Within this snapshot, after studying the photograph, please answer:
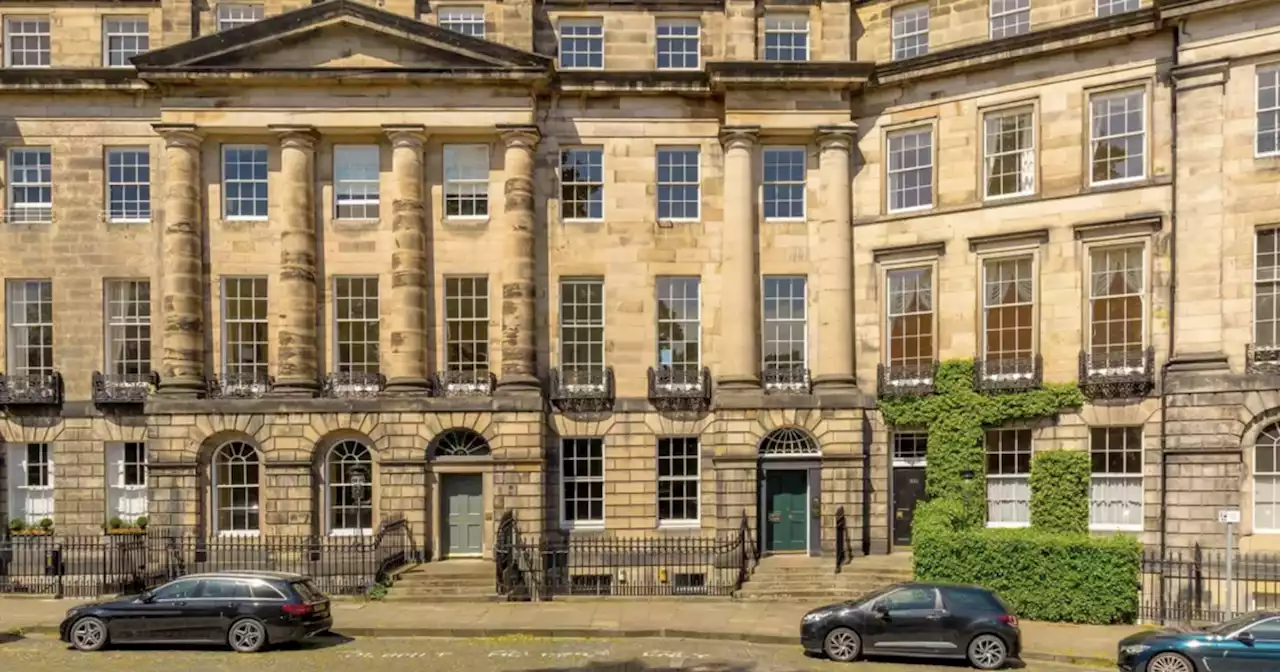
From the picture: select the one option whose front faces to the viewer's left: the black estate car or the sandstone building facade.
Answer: the black estate car

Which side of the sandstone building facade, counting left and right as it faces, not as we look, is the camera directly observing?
front

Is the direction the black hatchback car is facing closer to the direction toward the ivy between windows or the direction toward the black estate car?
the black estate car

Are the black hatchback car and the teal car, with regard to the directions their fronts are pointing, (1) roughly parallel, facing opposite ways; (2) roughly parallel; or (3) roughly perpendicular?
roughly parallel

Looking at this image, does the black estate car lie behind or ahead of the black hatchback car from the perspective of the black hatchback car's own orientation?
ahead

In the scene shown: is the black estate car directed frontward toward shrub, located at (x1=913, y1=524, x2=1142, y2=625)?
no

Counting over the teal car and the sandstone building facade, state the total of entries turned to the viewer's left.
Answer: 1

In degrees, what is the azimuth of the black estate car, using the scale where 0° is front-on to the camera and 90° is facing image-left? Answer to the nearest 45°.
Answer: approximately 90°

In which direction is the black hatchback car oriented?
to the viewer's left

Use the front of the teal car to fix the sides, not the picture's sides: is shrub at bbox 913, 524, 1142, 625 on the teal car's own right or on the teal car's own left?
on the teal car's own right

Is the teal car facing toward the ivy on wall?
no

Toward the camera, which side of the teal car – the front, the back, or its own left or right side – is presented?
left
